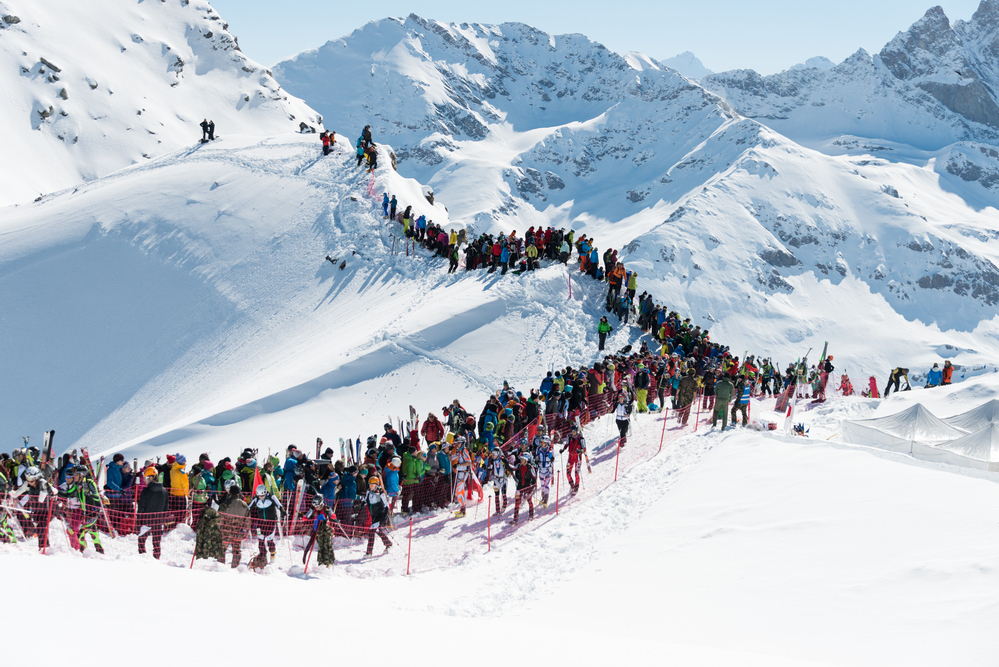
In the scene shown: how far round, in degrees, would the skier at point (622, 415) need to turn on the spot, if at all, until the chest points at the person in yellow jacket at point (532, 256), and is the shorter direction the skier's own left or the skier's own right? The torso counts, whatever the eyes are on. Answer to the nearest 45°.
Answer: approximately 180°

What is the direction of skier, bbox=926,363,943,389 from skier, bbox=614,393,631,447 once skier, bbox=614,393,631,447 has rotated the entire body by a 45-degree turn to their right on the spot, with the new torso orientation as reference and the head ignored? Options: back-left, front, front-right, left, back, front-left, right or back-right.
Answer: back

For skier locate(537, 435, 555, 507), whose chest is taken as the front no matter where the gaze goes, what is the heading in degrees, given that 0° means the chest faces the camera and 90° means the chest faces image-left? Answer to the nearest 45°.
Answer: approximately 0°

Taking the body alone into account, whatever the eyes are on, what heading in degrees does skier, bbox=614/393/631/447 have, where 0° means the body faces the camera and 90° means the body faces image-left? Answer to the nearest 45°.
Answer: approximately 0°

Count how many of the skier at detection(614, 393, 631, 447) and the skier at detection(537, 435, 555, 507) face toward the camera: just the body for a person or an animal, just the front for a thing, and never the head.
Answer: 2

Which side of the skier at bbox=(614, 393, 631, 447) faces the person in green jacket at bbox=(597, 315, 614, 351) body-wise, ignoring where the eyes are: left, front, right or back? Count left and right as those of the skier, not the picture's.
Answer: back
